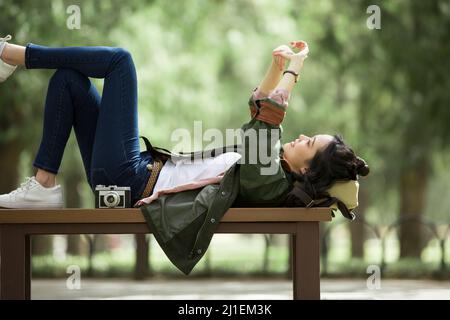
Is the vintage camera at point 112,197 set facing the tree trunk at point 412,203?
no

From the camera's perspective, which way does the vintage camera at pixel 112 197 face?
toward the camera
